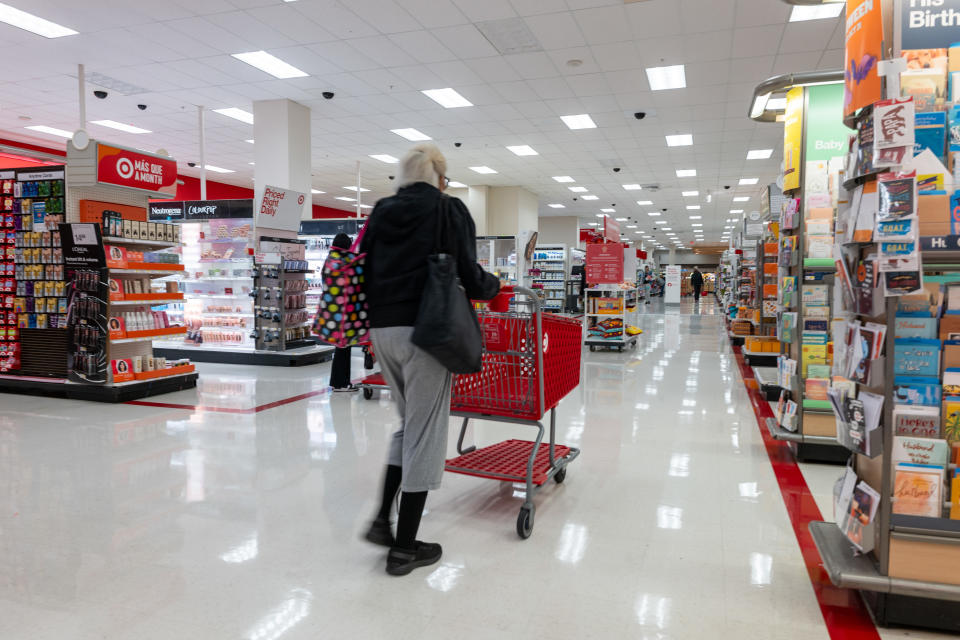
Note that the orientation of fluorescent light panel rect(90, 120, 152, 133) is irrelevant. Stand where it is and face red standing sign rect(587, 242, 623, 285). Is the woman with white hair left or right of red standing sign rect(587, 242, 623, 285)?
right

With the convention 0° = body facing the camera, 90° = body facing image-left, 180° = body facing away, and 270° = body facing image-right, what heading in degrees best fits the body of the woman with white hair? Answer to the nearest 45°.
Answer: approximately 225°

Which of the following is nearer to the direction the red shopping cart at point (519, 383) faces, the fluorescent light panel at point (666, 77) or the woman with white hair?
the fluorescent light panel

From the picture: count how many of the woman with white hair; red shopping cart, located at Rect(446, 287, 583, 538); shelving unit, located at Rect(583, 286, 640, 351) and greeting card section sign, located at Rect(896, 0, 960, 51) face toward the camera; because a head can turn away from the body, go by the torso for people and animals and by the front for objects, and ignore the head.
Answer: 2

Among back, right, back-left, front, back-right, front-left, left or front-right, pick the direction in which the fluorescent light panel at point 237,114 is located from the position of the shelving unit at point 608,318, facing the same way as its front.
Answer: right

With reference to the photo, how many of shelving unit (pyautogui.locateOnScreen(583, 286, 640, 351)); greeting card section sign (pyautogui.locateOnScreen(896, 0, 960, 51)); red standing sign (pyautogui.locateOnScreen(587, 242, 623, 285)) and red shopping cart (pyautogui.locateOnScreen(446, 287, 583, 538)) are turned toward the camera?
3

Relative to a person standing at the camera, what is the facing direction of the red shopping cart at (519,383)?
facing away from the viewer and to the right of the viewer

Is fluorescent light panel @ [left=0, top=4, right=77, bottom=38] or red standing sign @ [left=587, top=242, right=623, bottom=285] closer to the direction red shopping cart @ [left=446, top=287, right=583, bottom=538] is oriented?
the red standing sign

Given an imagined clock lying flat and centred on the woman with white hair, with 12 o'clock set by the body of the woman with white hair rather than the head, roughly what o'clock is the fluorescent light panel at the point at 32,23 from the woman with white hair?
The fluorescent light panel is roughly at 9 o'clock from the woman with white hair.

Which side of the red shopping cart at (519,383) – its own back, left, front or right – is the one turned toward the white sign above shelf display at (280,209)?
left

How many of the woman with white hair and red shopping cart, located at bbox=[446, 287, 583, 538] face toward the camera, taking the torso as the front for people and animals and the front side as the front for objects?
0

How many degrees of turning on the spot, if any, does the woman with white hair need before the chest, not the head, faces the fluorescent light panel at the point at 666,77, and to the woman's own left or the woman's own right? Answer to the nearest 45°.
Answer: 0° — they already face it
